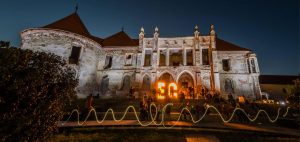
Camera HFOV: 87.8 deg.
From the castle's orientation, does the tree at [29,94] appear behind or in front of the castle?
in front

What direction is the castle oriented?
toward the camera
